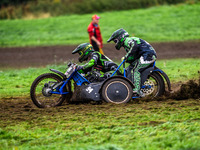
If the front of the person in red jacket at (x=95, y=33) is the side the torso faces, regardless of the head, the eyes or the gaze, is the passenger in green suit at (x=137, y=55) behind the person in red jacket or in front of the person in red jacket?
in front

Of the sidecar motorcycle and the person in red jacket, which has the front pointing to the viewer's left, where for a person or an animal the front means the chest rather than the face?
the sidecar motorcycle

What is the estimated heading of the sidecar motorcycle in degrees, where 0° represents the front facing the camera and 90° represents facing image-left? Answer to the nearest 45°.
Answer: approximately 90°

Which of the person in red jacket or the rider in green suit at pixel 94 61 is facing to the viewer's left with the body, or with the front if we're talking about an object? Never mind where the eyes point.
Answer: the rider in green suit

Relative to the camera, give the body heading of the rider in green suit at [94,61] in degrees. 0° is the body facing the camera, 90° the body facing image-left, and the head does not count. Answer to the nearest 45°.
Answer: approximately 90°

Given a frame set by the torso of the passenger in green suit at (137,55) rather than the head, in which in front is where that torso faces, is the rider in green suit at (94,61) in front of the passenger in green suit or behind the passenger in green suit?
in front

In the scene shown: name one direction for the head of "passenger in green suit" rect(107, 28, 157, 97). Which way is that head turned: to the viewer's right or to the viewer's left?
to the viewer's left

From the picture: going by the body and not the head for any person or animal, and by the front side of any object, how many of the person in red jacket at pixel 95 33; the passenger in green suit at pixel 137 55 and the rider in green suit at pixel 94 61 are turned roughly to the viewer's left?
2

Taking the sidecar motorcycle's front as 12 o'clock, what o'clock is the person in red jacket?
The person in red jacket is roughly at 3 o'clock from the sidecar motorcycle.

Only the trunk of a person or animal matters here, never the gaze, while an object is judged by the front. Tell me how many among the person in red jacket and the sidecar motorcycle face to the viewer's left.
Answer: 1

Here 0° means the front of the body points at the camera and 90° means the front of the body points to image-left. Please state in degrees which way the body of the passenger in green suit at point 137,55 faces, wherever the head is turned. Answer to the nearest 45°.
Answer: approximately 90°

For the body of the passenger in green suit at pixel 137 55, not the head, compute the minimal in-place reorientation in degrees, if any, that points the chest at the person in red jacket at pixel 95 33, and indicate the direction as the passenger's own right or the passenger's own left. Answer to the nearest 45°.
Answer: approximately 90° to the passenger's own right
